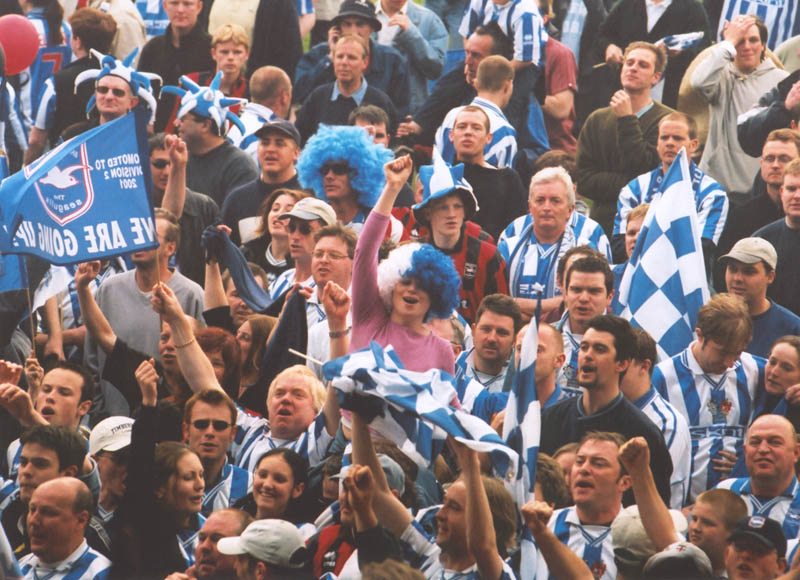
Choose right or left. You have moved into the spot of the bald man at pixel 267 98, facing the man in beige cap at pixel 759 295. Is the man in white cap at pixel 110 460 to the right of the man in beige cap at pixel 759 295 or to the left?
right

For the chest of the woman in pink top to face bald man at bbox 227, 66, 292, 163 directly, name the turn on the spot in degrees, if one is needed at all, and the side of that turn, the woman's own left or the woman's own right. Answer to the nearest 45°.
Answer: approximately 180°

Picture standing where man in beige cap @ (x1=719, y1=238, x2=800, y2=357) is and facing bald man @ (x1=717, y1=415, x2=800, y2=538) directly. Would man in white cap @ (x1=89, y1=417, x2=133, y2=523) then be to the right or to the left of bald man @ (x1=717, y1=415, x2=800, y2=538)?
right

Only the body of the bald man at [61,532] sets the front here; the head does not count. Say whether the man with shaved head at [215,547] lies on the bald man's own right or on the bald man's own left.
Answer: on the bald man's own left

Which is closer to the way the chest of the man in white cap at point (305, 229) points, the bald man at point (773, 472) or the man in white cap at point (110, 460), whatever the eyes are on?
the man in white cap

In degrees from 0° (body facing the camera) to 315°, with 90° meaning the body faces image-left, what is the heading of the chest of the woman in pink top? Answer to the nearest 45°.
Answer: approximately 0°

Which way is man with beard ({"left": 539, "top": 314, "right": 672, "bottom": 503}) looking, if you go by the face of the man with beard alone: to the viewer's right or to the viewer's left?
to the viewer's left

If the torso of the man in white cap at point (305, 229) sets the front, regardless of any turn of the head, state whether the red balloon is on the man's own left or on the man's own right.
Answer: on the man's own right

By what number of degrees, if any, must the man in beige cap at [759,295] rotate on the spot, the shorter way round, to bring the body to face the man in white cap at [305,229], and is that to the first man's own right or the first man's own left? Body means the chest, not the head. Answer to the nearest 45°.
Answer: approximately 45° to the first man's own right
